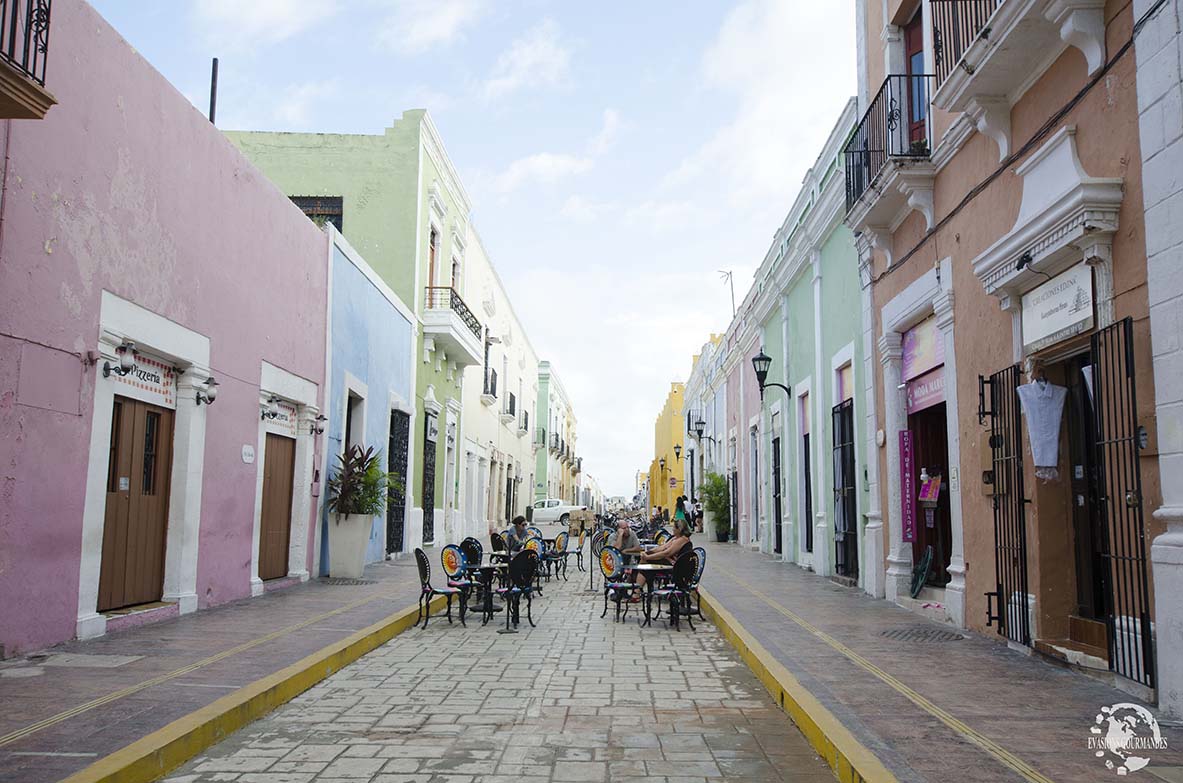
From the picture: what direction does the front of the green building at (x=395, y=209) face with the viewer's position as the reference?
facing to the right of the viewer

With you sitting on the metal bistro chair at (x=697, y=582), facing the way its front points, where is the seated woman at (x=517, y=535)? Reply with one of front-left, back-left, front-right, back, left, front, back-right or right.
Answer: front-right

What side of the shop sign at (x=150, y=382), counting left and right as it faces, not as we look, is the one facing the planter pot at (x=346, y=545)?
left

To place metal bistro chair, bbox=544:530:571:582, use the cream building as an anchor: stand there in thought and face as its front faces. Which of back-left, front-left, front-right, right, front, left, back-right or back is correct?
right

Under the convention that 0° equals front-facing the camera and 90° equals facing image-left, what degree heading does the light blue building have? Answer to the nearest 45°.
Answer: approximately 270°

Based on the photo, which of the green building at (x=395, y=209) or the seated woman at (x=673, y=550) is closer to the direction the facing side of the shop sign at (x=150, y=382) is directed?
the seated woman

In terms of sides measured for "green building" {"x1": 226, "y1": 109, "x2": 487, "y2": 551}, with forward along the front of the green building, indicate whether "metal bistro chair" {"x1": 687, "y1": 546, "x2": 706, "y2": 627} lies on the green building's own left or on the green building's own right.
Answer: on the green building's own right

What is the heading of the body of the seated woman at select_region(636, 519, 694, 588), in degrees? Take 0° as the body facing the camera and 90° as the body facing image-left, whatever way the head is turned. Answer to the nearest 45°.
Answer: approximately 90°

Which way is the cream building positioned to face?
to the viewer's right

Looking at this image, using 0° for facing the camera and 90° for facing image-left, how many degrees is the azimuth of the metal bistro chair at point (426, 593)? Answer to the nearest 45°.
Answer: approximately 270°

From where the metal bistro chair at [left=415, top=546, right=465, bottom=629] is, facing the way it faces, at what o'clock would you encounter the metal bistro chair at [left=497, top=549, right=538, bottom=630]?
the metal bistro chair at [left=497, top=549, right=538, bottom=630] is roughly at 1 o'clock from the metal bistro chair at [left=415, top=546, right=465, bottom=629].

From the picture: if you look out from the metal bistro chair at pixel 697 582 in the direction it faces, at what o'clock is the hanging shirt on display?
The hanging shirt on display is roughly at 8 o'clock from the metal bistro chair.

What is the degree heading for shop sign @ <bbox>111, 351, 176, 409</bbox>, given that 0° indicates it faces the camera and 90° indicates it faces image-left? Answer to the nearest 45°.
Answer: approximately 315°

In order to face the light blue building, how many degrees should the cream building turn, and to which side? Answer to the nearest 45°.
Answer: approximately 90° to its right

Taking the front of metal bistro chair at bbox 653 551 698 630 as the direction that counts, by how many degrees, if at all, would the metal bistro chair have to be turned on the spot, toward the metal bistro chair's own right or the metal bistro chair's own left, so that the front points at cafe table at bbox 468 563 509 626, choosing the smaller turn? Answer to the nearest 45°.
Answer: approximately 45° to the metal bistro chair's own left

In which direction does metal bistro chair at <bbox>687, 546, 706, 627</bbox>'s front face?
to the viewer's left

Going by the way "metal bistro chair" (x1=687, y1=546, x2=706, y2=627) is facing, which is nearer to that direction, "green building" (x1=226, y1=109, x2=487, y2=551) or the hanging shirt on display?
the green building
